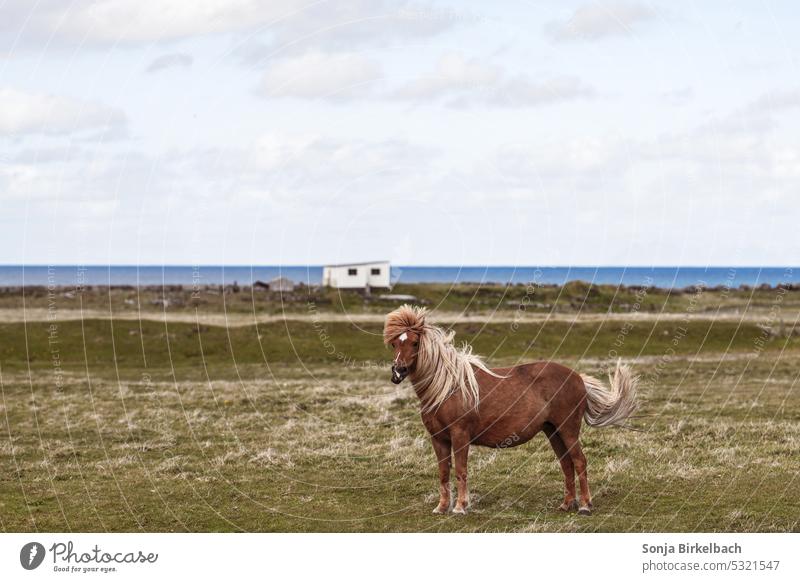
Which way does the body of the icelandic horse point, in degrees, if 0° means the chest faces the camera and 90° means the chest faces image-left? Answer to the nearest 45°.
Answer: approximately 90°
